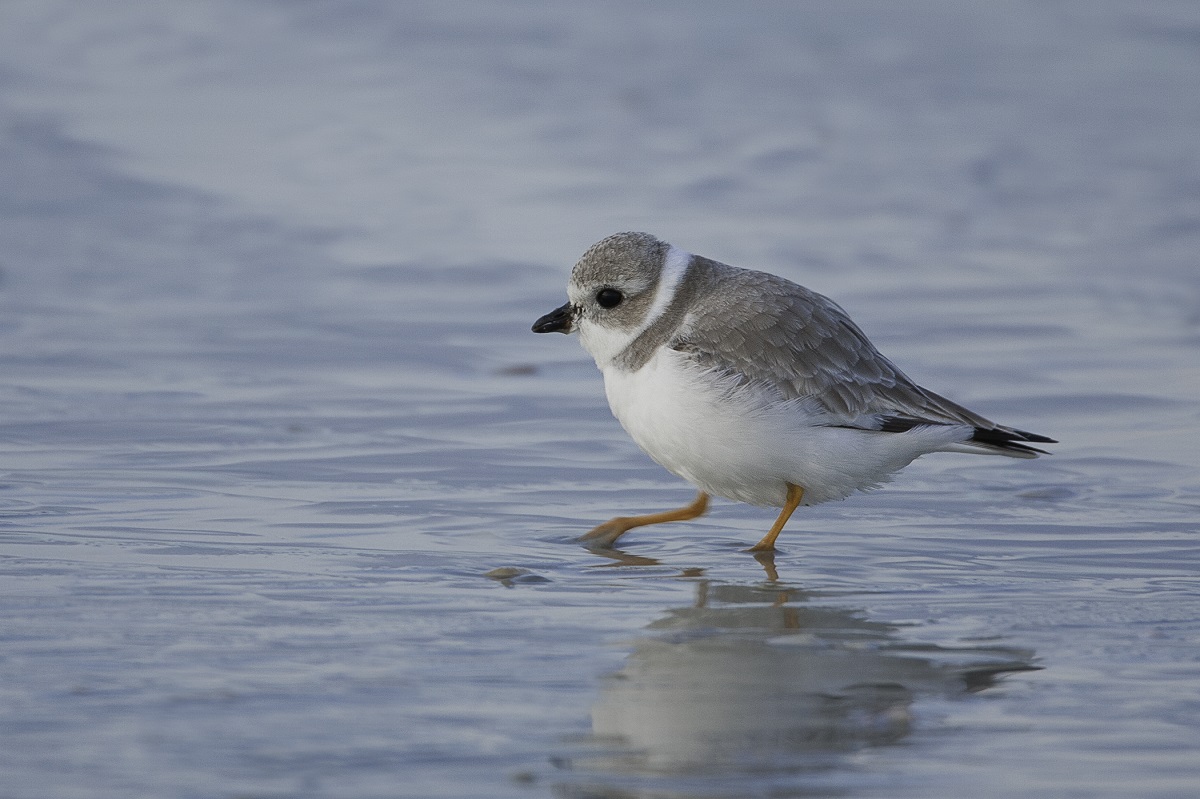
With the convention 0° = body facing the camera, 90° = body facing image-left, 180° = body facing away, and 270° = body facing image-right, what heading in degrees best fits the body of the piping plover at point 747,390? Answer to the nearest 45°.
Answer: approximately 90°
